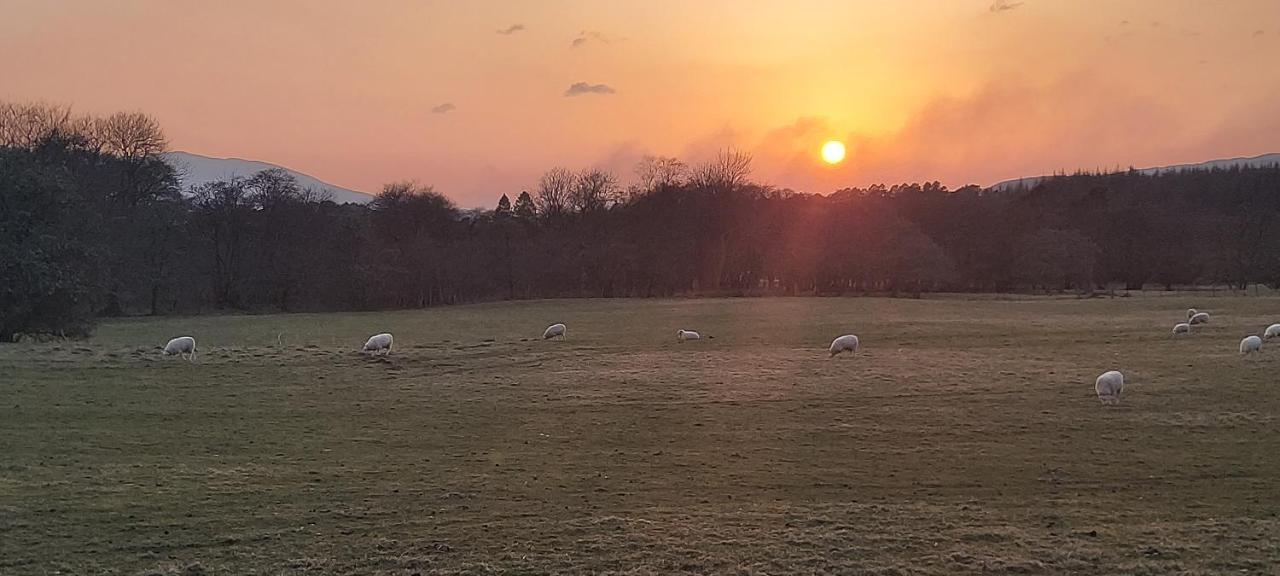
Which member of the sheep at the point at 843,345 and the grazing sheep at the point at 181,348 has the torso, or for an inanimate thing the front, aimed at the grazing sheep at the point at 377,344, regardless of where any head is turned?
the sheep

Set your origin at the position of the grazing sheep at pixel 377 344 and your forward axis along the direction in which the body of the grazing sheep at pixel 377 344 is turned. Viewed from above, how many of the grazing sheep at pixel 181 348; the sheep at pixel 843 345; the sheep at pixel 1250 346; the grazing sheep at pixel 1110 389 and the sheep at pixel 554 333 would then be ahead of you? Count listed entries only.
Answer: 1

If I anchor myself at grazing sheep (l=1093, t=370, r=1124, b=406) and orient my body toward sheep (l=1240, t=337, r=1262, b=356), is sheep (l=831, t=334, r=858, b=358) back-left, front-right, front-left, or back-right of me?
front-left

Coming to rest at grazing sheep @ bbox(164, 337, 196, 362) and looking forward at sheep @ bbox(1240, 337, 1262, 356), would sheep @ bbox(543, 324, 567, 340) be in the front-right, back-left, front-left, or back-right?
front-left

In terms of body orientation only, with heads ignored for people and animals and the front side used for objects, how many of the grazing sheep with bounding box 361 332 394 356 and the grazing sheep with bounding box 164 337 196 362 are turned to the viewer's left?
2

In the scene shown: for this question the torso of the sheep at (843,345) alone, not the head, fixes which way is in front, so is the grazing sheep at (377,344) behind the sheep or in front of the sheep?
in front

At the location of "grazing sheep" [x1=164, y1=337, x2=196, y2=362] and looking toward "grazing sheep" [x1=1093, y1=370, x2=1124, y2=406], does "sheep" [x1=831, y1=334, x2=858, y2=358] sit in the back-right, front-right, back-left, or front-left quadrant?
front-left

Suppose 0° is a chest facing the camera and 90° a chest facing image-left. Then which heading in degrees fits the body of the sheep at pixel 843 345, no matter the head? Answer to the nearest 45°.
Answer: approximately 90°

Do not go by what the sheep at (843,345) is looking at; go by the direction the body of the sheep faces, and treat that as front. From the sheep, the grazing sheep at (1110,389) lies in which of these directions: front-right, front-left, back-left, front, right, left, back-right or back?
back-left

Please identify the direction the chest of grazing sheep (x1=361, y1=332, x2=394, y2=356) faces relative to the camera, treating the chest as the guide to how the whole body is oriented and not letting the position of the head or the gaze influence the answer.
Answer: to the viewer's left

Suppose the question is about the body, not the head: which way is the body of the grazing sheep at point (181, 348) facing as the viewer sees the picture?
to the viewer's left

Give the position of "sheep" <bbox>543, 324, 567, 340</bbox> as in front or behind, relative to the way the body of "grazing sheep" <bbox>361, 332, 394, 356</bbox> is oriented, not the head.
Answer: behind

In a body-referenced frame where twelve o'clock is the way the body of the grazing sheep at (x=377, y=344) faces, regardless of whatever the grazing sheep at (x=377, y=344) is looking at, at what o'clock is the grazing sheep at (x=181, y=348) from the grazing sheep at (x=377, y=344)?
the grazing sheep at (x=181, y=348) is roughly at 12 o'clock from the grazing sheep at (x=377, y=344).

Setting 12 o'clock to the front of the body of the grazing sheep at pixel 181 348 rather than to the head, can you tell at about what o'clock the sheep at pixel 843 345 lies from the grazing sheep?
The sheep is roughly at 7 o'clock from the grazing sheep.
